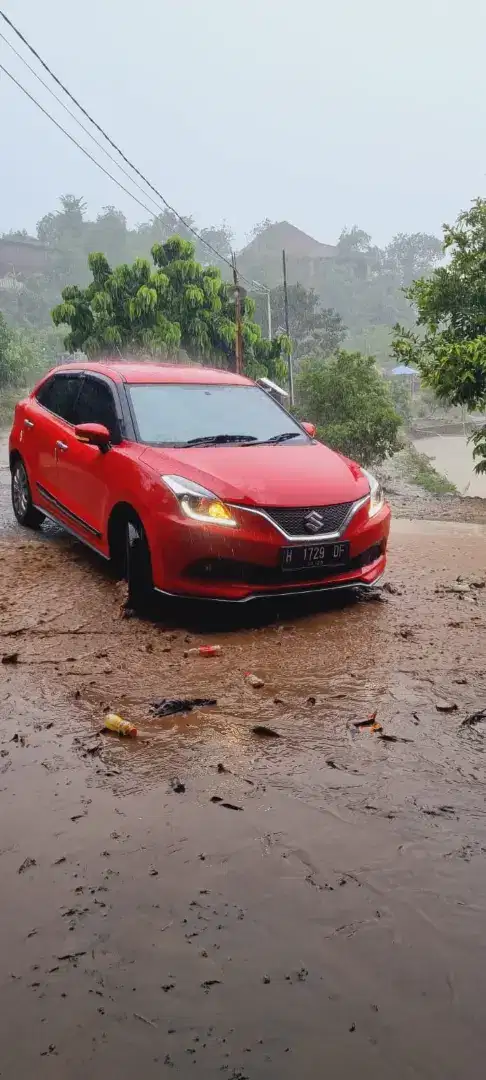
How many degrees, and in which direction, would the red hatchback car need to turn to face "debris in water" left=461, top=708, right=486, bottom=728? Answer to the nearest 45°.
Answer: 0° — it already faces it

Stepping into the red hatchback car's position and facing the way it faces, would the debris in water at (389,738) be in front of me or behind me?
in front

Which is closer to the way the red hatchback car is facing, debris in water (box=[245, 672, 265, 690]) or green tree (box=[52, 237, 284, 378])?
the debris in water

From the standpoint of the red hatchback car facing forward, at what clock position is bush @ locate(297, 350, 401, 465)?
The bush is roughly at 8 o'clock from the red hatchback car.

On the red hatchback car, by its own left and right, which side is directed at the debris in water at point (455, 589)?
front

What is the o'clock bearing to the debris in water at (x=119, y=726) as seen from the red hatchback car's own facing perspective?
The debris in water is roughly at 2 o'clock from the red hatchback car.

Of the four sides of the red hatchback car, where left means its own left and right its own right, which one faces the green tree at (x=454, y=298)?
left

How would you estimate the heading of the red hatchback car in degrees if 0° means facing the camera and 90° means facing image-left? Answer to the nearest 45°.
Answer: approximately 315°

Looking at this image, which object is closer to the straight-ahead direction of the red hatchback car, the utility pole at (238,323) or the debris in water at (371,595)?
the debris in water

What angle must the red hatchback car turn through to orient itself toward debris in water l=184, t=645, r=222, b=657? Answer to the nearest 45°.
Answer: approximately 45° to its right

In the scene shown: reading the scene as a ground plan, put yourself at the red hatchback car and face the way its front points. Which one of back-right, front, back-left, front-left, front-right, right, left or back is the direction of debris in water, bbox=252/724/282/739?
front-right
